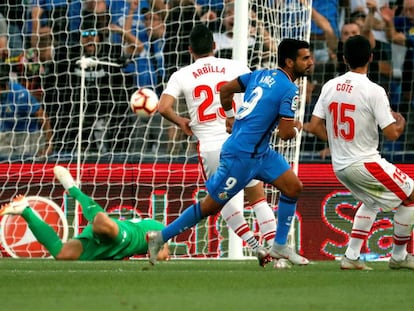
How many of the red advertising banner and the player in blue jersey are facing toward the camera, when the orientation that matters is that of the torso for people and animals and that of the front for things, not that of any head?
1

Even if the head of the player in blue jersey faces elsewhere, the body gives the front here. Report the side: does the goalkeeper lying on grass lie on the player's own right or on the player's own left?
on the player's own left

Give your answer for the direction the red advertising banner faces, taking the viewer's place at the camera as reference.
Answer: facing the viewer

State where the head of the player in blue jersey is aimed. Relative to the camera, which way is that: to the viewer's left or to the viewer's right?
to the viewer's right

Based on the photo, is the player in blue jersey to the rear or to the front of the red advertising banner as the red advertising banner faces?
to the front
